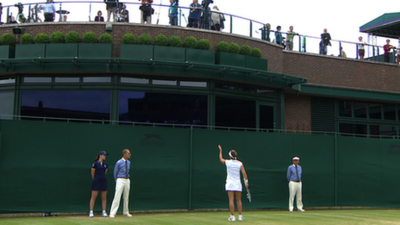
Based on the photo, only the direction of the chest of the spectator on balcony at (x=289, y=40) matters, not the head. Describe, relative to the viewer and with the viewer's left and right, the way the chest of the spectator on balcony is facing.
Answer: facing the viewer and to the right of the viewer

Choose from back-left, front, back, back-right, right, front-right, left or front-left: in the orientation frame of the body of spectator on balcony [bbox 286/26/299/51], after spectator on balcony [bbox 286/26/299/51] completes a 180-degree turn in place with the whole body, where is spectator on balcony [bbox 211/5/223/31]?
left

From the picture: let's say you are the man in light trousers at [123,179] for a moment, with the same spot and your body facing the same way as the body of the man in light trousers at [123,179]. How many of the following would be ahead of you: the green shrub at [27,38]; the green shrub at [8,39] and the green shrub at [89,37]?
0

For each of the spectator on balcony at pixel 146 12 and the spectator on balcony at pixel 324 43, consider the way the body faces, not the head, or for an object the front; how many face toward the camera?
2

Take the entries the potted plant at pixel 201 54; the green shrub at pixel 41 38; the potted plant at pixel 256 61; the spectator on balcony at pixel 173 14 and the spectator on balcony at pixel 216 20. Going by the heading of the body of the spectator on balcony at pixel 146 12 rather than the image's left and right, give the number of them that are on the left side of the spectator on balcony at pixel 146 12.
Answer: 4

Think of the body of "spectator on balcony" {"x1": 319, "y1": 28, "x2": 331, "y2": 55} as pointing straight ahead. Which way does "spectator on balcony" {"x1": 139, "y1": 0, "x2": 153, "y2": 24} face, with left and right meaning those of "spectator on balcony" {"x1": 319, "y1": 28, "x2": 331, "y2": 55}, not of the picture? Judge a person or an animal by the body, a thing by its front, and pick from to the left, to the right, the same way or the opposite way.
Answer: the same way

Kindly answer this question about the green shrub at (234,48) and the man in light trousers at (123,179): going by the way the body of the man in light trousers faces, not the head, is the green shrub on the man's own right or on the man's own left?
on the man's own left

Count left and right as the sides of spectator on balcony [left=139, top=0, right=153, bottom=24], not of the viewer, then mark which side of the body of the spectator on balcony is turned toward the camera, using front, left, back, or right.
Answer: front

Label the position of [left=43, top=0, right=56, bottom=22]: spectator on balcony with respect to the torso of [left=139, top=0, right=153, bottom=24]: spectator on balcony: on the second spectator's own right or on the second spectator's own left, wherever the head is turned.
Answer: on the second spectator's own right

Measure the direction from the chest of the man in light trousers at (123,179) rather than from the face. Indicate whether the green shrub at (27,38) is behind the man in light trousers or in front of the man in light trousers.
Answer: behind

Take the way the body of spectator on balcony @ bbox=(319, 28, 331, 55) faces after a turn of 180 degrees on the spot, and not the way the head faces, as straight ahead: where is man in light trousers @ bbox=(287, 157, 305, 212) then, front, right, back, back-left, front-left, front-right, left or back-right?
back

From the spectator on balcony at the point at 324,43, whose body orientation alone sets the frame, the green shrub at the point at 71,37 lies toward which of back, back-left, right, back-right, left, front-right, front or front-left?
front-right

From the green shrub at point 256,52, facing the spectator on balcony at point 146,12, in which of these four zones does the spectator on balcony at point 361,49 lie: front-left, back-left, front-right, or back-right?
back-right

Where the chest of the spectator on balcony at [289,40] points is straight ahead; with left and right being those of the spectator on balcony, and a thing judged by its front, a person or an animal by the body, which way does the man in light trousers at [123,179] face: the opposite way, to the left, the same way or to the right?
the same way

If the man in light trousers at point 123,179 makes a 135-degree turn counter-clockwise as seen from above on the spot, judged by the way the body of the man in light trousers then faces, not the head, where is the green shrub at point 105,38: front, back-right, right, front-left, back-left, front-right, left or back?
front

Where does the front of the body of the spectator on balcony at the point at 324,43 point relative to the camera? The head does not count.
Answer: toward the camera
